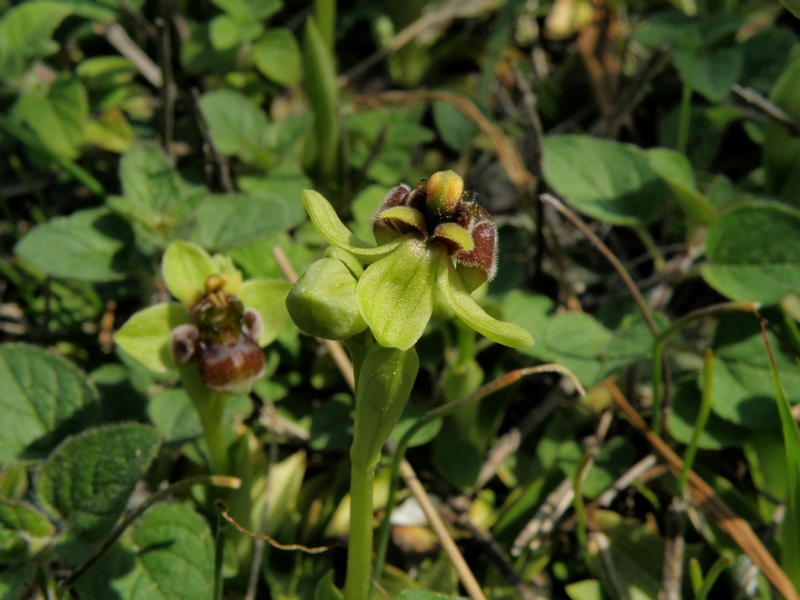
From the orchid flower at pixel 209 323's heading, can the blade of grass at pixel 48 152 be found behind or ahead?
behind

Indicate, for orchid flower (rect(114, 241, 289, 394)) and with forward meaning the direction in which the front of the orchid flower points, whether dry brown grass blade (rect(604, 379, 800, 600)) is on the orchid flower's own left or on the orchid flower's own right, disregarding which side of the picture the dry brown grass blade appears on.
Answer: on the orchid flower's own left

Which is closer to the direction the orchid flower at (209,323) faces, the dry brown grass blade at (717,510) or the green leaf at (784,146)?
the dry brown grass blade

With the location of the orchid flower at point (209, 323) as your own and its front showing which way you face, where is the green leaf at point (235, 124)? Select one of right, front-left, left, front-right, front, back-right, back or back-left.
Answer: back

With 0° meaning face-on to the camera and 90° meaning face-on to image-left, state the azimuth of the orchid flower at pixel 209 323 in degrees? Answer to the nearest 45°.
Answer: approximately 0°

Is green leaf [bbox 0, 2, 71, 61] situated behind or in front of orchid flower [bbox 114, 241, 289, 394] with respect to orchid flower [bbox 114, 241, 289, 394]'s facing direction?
behind

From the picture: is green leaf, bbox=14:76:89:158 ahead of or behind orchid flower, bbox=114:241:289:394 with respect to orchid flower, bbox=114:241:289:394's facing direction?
behind

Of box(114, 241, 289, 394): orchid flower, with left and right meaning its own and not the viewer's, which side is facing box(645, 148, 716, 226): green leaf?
left
